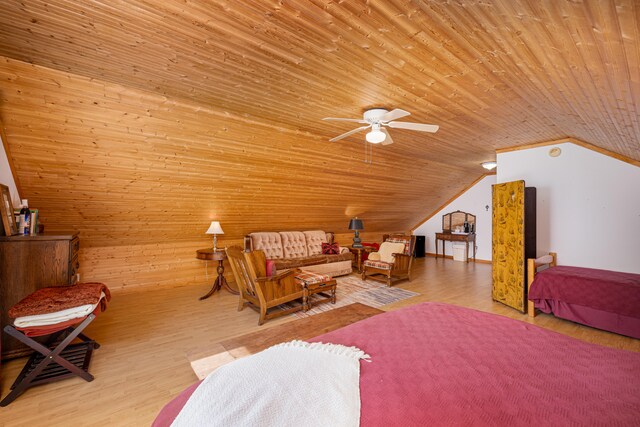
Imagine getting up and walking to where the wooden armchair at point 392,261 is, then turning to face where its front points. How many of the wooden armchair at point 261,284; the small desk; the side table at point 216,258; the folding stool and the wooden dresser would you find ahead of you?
4

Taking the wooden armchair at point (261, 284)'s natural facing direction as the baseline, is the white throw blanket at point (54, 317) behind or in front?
behind

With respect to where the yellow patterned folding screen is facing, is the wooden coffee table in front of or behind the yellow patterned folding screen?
in front

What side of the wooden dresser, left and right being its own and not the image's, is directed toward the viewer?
right

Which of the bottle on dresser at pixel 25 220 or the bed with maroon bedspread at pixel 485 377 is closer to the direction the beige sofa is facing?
the bed with maroon bedspread

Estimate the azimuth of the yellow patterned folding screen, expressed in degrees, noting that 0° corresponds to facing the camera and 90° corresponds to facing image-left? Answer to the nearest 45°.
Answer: approximately 45°

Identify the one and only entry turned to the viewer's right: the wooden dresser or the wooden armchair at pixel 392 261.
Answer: the wooden dresser

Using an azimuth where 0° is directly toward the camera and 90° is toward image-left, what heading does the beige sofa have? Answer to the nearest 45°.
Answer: approximately 315°

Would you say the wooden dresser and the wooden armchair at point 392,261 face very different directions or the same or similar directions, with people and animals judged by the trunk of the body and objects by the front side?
very different directions

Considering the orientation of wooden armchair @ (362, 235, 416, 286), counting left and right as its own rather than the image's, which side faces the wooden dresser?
front

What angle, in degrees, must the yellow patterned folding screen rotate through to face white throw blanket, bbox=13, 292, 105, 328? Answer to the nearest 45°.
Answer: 0° — it already faces it

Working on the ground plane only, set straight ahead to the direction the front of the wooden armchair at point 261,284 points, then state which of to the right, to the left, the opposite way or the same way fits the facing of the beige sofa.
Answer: to the right

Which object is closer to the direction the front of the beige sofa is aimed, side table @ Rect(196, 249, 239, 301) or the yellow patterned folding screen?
the yellow patterned folding screen

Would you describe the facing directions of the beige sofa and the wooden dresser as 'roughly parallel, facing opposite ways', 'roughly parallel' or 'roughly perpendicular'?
roughly perpendicular
